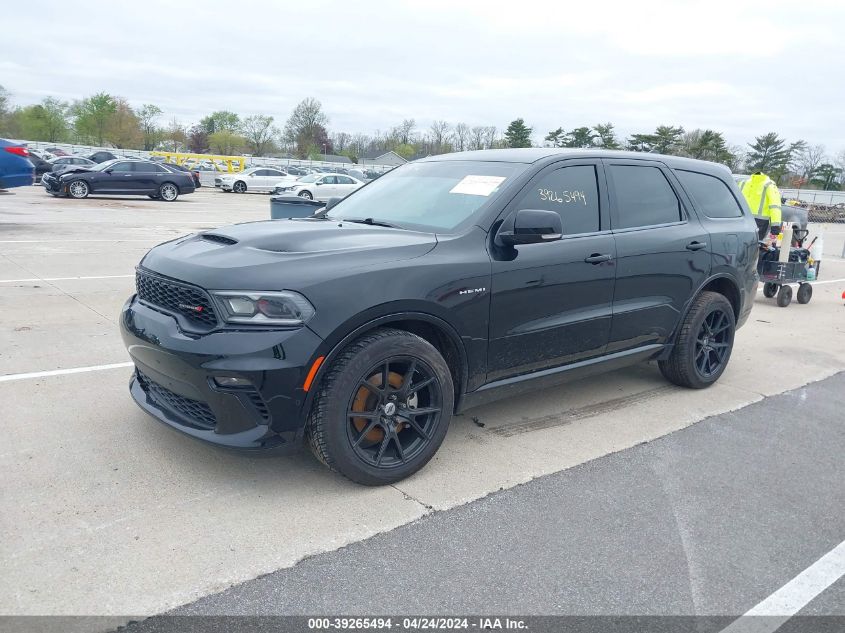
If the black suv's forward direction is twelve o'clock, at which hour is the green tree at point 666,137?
The green tree is roughly at 5 o'clock from the black suv.

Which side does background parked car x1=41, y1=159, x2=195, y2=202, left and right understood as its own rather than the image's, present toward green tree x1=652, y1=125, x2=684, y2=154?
back

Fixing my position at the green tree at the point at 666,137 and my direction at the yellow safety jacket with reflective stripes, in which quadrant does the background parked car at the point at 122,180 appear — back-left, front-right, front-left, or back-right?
front-right

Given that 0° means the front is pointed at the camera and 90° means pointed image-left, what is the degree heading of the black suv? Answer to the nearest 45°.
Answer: approximately 45°

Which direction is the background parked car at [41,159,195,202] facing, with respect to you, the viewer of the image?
facing to the left of the viewer

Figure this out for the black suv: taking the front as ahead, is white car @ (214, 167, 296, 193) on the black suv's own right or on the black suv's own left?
on the black suv's own right

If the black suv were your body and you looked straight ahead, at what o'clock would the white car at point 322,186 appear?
The white car is roughly at 4 o'clock from the black suv.

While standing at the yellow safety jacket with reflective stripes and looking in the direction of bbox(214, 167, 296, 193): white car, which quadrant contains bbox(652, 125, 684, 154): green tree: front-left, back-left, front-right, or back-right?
front-right

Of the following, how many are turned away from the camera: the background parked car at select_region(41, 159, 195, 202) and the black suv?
0

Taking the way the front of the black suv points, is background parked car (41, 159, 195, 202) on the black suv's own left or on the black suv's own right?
on the black suv's own right

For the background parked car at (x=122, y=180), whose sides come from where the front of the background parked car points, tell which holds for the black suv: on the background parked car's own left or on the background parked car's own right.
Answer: on the background parked car's own left

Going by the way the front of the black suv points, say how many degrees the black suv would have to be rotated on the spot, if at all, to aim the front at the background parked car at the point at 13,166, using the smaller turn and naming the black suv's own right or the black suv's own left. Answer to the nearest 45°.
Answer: approximately 90° to the black suv's own right

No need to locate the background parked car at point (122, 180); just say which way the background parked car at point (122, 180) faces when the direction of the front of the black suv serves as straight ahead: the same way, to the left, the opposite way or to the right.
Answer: the same way
